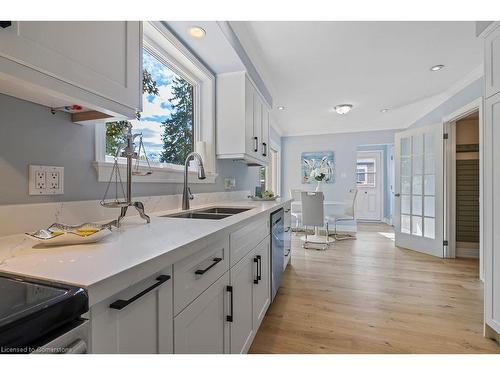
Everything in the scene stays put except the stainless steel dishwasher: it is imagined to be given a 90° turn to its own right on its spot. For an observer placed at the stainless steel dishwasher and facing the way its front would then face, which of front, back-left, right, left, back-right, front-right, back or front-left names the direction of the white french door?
back-left

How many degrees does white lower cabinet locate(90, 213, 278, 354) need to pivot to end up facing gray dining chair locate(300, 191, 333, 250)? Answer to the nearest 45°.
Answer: approximately 90° to its left

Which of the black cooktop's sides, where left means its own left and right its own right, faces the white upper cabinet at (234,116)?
left

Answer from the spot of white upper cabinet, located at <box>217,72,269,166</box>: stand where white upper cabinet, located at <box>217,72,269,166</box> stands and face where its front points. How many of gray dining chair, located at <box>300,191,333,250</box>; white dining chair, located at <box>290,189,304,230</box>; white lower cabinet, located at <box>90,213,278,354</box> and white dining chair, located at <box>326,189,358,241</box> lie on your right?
1

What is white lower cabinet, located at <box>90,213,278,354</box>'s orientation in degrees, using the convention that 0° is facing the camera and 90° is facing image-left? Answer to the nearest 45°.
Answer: approximately 315°

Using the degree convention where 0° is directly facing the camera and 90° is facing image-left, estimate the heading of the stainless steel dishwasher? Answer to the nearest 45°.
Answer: approximately 270°

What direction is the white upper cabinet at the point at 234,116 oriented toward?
to the viewer's right

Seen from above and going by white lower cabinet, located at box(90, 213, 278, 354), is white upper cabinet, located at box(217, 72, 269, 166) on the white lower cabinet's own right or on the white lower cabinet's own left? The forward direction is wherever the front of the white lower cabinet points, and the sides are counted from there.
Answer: on the white lower cabinet's own left

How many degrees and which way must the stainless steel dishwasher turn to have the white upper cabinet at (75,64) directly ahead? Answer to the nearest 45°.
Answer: approximately 135° to its right

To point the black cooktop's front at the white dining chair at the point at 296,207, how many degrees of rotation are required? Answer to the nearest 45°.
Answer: approximately 90° to its left

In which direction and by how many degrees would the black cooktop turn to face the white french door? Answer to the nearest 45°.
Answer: approximately 45° to its left
